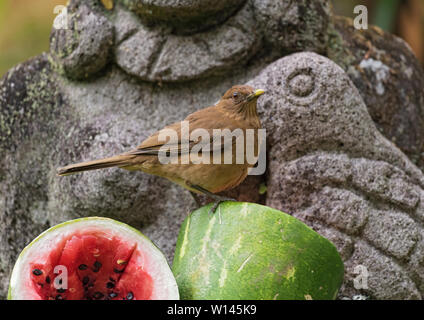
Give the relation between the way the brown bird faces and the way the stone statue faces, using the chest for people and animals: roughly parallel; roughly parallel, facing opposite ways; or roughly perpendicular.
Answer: roughly perpendicular

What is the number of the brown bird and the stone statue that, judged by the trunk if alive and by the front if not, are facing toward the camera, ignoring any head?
1

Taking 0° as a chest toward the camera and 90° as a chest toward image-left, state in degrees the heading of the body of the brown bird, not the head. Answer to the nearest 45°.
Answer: approximately 270°

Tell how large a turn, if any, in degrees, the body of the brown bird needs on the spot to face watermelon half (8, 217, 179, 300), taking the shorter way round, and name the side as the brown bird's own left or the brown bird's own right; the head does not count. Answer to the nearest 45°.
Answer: approximately 135° to the brown bird's own right

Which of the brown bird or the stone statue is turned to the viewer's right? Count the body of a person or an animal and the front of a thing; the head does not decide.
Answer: the brown bird
